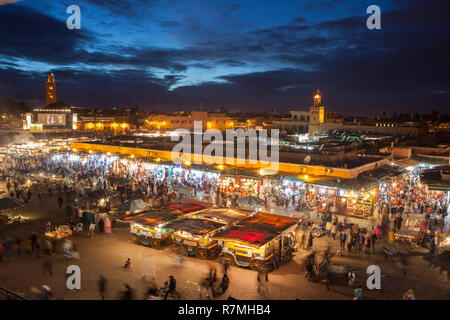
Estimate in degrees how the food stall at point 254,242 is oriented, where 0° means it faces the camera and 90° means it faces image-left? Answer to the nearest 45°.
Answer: approximately 45°

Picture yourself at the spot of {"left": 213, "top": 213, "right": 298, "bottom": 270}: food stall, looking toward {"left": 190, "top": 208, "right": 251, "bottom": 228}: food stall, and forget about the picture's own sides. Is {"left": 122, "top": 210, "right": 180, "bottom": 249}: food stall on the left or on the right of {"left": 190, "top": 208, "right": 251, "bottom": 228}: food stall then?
left

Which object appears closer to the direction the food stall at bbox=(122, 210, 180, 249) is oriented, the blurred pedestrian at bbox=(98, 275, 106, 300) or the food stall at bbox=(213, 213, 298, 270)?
the blurred pedestrian

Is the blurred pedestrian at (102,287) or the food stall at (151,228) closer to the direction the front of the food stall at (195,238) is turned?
the blurred pedestrian

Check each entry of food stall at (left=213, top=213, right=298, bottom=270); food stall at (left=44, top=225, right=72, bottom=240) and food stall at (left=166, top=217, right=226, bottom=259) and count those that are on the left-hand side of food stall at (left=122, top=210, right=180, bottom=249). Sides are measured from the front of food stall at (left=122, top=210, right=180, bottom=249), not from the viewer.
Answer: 2

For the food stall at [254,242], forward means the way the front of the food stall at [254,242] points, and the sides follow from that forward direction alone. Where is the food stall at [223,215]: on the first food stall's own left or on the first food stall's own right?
on the first food stall's own right

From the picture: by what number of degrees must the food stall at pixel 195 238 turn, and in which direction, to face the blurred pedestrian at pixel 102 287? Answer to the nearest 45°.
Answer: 0° — it already faces them

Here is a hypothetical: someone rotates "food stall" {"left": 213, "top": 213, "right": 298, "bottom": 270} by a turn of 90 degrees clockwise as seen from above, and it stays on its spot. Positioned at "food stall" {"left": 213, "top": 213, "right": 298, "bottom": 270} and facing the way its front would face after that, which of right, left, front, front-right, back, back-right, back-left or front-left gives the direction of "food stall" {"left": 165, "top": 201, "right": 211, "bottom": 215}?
front

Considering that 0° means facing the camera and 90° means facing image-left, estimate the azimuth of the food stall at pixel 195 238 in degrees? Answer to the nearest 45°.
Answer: approximately 45°

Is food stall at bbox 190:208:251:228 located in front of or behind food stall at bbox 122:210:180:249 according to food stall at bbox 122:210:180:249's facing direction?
behind

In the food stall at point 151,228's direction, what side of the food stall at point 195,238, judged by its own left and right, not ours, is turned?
right
